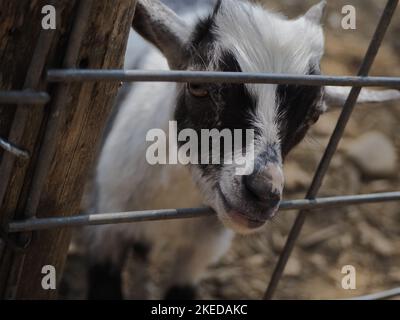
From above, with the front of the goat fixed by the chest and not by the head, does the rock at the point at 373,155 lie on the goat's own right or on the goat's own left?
on the goat's own left

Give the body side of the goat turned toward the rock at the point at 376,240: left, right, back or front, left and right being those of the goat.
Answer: left

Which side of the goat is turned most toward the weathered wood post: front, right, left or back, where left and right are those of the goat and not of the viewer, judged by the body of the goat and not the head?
right

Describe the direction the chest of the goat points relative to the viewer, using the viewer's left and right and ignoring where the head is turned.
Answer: facing the viewer and to the right of the viewer
